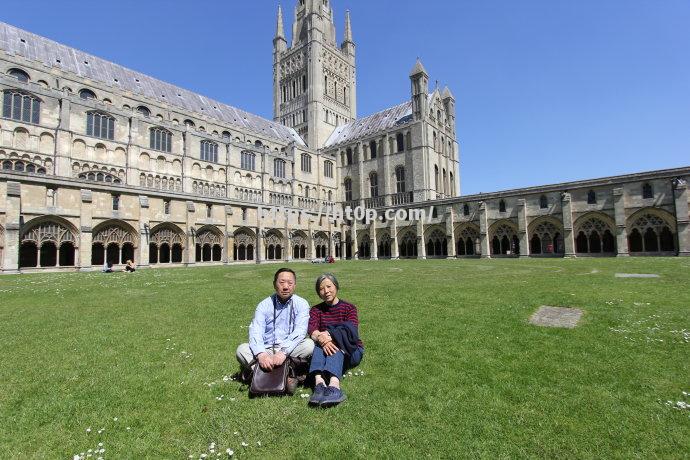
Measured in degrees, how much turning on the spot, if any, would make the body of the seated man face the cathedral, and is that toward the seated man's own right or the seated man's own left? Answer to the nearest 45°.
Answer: approximately 180°

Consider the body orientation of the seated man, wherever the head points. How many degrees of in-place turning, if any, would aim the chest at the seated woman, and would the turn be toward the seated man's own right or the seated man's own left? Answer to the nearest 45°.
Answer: approximately 90° to the seated man's own left

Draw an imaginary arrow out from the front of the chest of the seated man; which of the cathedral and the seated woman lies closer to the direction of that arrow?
the seated woman

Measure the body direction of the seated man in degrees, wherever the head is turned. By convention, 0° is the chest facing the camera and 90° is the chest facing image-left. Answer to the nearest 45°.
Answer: approximately 0°

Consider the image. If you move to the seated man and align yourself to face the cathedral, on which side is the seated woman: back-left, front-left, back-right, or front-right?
back-right
